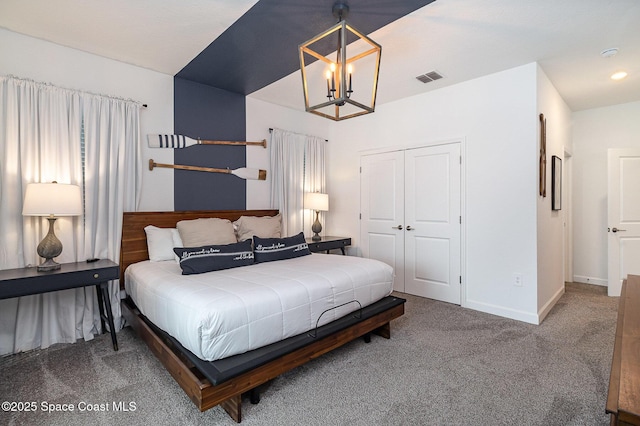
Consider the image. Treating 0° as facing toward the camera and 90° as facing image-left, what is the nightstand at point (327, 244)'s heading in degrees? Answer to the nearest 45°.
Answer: approximately 315°

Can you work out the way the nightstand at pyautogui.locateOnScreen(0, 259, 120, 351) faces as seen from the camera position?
facing the viewer and to the right of the viewer

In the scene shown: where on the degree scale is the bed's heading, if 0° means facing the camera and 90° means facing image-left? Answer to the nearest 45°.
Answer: approximately 315°

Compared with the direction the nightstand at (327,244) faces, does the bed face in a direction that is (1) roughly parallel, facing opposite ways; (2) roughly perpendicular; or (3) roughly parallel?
roughly parallel

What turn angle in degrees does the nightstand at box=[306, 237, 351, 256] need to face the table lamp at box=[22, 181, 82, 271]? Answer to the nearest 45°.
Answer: approximately 90° to its right

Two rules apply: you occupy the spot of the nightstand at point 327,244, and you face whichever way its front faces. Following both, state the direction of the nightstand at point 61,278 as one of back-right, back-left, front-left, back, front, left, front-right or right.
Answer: right

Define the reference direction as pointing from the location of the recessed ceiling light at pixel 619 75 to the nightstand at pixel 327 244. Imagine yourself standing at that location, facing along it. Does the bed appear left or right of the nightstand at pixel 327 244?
left
